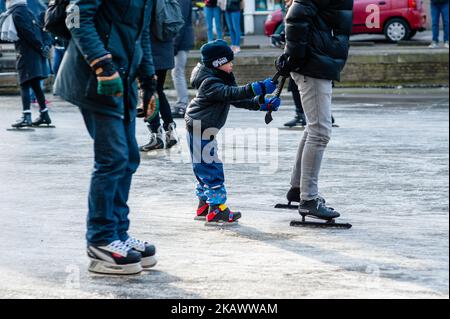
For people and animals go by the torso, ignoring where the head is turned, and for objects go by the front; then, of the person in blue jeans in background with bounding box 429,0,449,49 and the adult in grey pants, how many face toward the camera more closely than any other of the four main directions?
1

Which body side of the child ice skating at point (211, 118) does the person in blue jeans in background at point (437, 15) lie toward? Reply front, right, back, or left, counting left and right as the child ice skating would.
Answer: left

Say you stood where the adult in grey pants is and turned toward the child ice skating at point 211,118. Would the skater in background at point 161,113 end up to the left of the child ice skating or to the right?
right

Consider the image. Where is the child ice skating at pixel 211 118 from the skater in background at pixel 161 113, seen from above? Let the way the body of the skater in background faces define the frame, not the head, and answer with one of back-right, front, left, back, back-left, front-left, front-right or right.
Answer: front-left

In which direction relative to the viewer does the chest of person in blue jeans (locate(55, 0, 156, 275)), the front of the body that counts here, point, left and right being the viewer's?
facing the viewer and to the right of the viewer

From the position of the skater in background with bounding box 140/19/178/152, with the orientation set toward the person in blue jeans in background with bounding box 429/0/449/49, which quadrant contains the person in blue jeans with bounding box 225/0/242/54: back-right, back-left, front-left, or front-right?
front-left

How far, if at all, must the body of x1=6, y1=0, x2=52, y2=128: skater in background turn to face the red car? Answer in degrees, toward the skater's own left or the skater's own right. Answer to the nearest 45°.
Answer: approximately 135° to the skater's own right

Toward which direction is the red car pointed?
to the viewer's left

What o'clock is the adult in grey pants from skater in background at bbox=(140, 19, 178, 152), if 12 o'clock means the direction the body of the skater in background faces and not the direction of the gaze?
The adult in grey pants is roughly at 10 o'clock from the skater in background.

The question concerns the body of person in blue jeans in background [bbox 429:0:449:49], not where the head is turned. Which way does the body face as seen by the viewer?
toward the camera

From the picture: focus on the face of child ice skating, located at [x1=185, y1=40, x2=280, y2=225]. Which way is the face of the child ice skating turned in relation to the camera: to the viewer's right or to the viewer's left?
to the viewer's right

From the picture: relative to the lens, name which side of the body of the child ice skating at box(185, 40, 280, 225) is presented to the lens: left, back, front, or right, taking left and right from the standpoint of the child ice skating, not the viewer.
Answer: right
